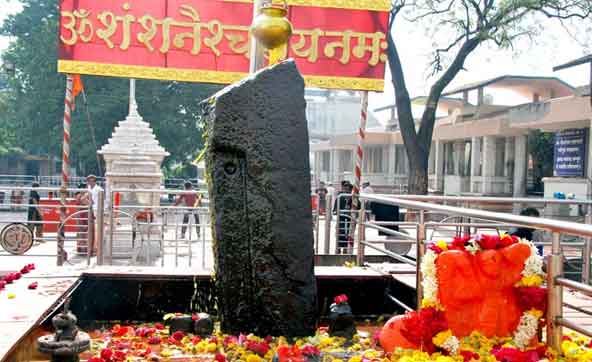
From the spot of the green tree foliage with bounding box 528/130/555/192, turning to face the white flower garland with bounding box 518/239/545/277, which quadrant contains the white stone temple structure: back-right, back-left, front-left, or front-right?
front-right

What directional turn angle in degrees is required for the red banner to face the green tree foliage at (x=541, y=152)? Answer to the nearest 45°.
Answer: approximately 135° to its left

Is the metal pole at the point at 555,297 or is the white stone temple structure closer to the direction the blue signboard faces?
the metal pole

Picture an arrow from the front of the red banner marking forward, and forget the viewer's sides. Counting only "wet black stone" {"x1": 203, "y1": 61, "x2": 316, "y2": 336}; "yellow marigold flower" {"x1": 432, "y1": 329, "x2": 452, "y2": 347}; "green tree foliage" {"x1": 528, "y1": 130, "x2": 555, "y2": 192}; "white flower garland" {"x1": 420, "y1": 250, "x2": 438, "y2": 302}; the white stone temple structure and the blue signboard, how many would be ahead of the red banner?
3

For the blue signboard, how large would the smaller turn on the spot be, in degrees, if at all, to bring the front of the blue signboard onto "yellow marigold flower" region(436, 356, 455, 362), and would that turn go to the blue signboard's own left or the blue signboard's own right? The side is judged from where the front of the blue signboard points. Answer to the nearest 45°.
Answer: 0° — it already faces it

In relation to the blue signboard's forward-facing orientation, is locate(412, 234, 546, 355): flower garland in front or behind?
in front

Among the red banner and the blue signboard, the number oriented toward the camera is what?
2

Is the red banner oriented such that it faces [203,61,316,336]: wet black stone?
yes

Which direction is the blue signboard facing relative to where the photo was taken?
toward the camera

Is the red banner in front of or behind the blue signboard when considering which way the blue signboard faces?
in front

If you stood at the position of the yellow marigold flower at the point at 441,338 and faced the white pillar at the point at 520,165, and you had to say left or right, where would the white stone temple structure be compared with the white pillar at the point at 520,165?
left

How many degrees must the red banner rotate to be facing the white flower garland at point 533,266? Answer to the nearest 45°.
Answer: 0° — it already faces it

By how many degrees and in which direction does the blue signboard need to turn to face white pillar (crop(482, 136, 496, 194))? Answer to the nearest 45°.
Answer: approximately 135° to its right

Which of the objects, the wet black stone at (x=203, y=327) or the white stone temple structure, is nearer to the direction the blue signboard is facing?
the wet black stone

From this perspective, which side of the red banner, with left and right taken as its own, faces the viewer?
front

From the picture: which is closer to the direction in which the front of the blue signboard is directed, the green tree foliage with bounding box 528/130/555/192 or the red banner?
the red banner

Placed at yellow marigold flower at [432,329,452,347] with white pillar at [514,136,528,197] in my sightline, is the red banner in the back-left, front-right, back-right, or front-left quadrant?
front-left
